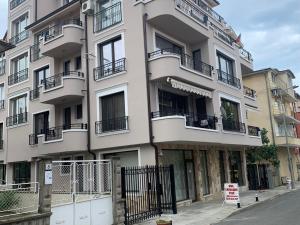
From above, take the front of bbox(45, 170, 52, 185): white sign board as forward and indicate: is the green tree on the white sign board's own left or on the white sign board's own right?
on the white sign board's own left

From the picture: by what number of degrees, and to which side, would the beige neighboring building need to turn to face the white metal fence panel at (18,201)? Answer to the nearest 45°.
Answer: approximately 45° to its right

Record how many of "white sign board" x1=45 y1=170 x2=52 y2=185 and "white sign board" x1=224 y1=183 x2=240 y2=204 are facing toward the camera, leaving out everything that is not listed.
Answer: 2

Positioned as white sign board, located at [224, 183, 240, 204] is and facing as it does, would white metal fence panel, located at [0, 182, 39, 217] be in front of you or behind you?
in front

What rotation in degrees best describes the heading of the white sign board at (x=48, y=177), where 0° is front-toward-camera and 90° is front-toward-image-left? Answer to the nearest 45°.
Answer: approximately 0°

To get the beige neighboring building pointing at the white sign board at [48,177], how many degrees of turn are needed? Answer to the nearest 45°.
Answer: approximately 45° to its right

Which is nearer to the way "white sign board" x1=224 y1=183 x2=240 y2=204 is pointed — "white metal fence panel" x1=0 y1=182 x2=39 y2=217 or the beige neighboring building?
the white metal fence panel

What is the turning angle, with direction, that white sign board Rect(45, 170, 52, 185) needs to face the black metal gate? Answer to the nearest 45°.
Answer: approximately 135° to its left

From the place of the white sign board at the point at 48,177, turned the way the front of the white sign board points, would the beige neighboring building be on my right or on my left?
on my left
